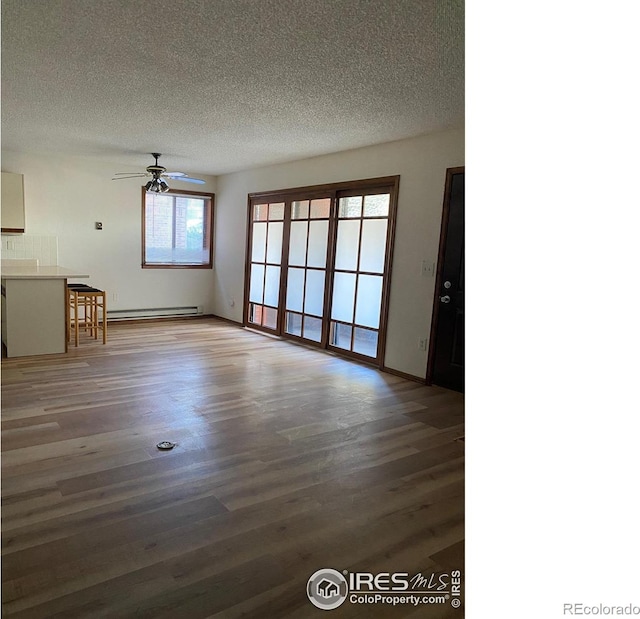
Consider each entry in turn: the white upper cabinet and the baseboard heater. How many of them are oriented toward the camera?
2

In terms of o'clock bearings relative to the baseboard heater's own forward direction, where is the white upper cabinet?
The white upper cabinet is roughly at 2 o'clock from the baseboard heater.

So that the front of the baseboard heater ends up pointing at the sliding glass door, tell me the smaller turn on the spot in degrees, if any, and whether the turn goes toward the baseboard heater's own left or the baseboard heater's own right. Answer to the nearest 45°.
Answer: approximately 45° to the baseboard heater's own left

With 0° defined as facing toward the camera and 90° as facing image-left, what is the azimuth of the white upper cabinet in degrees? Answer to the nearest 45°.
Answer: approximately 0°

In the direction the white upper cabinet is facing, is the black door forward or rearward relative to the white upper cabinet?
forward

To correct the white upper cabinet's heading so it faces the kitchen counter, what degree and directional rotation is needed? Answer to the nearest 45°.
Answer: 0° — it already faces it

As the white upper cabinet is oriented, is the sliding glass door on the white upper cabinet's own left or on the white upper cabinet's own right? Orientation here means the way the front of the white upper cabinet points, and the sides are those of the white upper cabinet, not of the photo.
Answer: on the white upper cabinet's own left

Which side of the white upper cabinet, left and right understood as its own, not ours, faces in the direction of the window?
left
